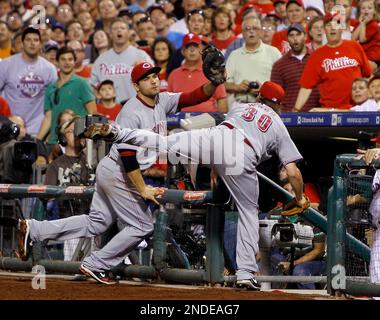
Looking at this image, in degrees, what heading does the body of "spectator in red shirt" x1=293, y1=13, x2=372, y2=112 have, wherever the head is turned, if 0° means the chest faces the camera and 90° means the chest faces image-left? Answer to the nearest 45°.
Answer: approximately 0°

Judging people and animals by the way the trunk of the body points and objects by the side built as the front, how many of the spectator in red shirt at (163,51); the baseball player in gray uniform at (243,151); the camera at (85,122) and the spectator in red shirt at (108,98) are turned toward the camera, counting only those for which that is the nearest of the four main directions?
2

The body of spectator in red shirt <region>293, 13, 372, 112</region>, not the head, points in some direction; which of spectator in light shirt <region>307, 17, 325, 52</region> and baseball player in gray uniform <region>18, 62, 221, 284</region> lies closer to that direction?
the baseball player in gray uniform

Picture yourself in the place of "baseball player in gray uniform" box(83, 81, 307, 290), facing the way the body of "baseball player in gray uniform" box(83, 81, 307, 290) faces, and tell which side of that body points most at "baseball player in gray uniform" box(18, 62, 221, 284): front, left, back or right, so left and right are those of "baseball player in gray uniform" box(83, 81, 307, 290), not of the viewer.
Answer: left

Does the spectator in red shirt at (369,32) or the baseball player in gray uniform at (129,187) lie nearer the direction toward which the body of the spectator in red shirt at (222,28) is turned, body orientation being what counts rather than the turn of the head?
the baseball player in gray uniform

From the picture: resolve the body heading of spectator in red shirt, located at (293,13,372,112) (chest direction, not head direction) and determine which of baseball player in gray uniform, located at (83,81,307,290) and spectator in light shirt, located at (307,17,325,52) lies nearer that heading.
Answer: the baseball player in gray uniform

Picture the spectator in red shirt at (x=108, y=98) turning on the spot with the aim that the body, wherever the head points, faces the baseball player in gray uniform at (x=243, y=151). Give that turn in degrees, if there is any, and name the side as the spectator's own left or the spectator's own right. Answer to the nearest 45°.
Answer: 0° — they already face them

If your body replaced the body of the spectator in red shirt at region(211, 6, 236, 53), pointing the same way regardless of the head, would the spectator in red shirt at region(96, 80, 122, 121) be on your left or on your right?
on your right

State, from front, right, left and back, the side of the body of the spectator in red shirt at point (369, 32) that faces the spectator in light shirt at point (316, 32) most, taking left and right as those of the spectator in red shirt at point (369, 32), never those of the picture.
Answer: right
